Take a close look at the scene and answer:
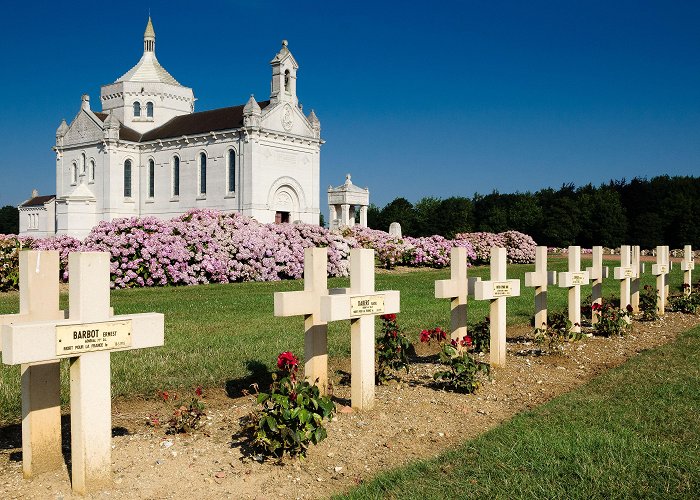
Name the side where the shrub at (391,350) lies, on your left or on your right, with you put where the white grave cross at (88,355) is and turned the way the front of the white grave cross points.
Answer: on your left

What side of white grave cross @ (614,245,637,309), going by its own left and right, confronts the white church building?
back

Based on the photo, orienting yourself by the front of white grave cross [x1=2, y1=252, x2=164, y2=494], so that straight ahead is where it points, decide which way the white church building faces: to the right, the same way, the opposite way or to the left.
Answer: the same way

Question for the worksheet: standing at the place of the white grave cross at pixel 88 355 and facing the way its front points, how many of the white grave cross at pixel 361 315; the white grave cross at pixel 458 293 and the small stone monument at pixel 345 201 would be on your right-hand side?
0

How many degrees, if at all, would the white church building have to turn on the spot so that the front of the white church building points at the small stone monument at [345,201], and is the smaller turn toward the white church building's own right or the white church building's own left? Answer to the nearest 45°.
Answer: approximately 45° to the white church building's own left

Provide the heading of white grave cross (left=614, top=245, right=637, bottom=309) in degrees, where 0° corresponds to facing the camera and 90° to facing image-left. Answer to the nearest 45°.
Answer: approximately 315°

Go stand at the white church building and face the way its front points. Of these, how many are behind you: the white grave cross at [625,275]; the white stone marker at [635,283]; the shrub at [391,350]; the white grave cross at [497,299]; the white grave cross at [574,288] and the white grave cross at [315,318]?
0

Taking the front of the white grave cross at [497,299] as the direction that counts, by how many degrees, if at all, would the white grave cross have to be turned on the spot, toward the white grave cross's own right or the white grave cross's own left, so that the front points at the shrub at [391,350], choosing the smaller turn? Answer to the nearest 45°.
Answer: approximately 90° to the white grave cross's own right

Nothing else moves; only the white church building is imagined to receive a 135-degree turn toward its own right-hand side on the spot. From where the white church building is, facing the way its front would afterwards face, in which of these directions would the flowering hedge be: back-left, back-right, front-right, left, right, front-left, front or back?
left

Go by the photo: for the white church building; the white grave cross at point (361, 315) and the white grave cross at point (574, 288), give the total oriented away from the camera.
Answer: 0

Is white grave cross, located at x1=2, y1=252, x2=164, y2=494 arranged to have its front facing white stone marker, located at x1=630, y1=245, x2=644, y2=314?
no

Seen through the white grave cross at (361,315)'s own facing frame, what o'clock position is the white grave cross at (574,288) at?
the white grave cross at (574,288) is roughly at 9 o'clock from the white grave cross at (361,315).

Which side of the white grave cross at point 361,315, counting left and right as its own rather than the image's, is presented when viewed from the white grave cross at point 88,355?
right

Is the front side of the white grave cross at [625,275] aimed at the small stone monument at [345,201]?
no

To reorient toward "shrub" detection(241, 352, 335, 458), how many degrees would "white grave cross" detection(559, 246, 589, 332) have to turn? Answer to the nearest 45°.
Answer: approximately 45° to its right

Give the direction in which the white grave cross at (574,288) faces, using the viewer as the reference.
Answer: facing the viewer and to the right of the viewer

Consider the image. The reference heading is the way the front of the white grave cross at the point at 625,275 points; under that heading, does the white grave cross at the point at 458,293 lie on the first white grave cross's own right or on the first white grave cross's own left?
on the first white grave cross's own right

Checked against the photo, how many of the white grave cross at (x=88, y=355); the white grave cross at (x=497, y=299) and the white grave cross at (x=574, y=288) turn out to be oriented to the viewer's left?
0

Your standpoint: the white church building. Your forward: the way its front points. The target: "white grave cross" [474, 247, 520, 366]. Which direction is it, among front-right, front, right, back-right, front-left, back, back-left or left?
front-right

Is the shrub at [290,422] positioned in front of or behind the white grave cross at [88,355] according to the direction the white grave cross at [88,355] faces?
in front

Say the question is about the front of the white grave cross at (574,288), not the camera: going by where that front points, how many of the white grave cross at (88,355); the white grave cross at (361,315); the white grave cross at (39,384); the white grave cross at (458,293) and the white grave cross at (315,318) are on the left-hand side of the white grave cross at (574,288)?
0

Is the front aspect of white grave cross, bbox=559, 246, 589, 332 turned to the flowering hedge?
no
